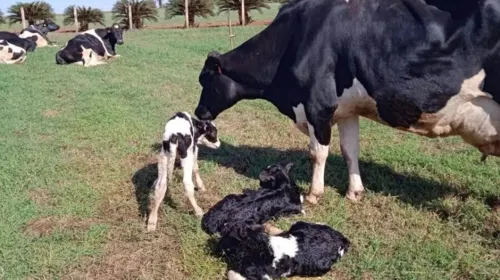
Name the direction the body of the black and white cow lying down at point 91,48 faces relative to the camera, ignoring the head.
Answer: to the viewer's right

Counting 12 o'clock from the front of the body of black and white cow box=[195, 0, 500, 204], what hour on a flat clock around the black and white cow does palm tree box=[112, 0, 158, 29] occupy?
The palm tree is roughly at 2 o'clock from the black and white cow.

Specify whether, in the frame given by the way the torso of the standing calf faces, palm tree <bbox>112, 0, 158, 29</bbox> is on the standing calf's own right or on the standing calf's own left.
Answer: on the standing calf's own left

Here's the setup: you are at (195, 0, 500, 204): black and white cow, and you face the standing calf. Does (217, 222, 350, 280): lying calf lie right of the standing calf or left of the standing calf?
left

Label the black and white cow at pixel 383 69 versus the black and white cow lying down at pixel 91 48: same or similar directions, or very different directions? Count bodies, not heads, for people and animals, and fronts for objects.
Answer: very different directions

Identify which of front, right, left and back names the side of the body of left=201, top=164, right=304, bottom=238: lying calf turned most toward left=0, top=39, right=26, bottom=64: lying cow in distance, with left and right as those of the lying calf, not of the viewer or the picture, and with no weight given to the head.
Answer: left

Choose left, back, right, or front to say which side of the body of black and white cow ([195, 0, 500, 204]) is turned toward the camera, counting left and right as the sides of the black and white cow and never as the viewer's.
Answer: left
